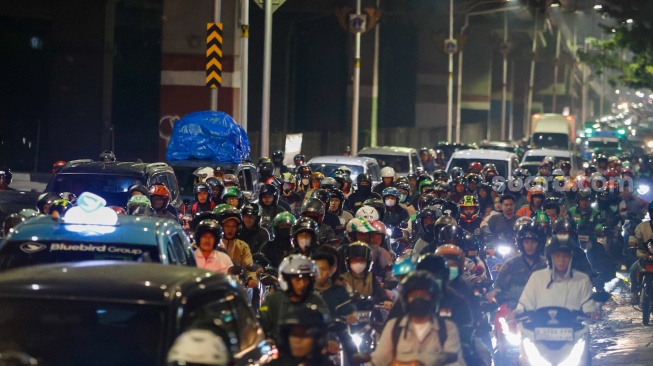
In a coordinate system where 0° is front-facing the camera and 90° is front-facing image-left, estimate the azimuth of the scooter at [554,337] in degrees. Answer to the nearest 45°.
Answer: approximately 0°
